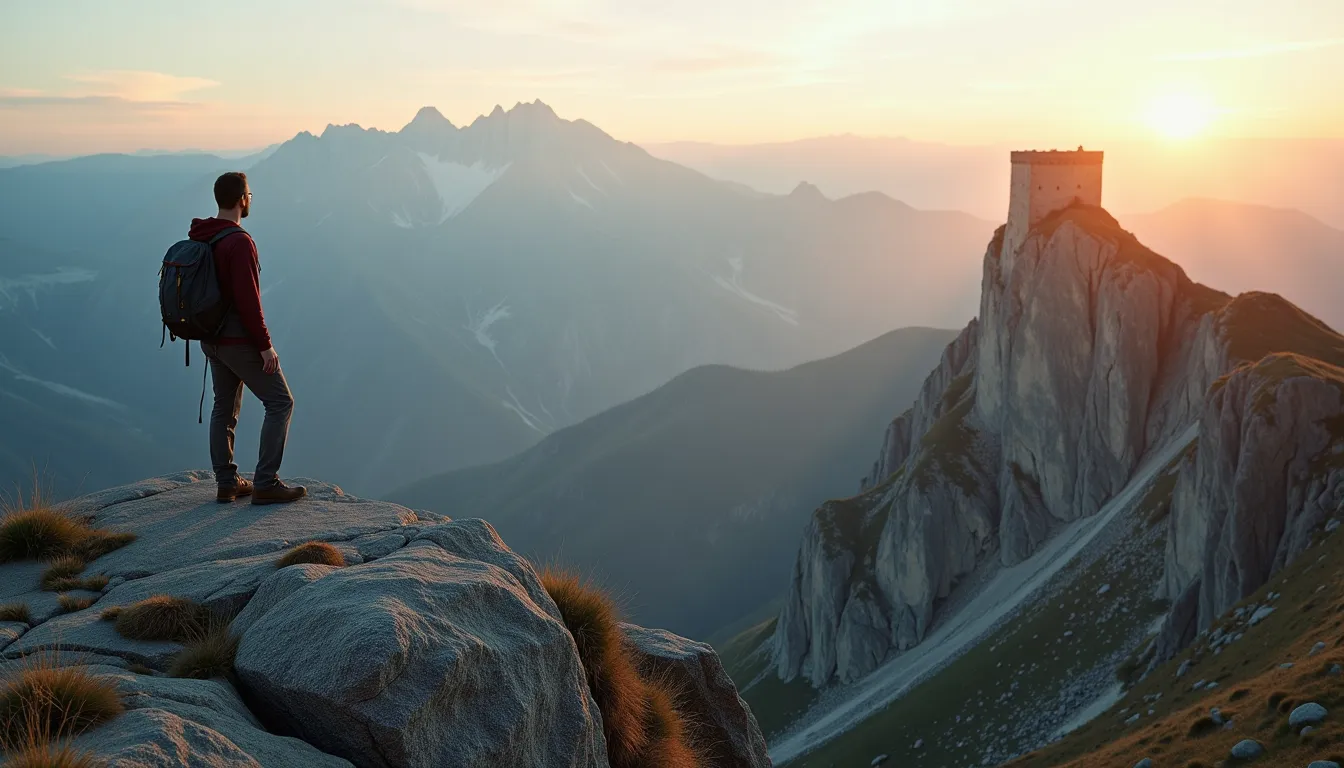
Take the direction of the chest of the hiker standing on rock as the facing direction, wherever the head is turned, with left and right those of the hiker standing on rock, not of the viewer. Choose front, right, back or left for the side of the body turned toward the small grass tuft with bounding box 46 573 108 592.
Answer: back

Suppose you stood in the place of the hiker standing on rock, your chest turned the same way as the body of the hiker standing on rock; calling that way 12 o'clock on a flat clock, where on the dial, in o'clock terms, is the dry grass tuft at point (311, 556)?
The dry grass tuft is roughly at 4 o'clock from the hiker standing on rock.

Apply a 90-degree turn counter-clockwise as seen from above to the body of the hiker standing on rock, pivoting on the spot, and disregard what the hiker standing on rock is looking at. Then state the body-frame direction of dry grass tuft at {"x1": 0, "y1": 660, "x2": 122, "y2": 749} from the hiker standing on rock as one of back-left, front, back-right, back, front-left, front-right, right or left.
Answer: back-left

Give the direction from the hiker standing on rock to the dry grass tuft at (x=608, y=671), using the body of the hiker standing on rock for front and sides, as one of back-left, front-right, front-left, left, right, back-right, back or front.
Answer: right

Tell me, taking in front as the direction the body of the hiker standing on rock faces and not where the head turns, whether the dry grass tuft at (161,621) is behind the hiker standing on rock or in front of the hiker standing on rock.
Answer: behind

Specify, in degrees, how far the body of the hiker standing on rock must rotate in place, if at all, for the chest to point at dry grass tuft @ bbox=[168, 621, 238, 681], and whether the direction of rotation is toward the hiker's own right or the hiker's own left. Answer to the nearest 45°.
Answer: approximately 135° to the hiker's own right

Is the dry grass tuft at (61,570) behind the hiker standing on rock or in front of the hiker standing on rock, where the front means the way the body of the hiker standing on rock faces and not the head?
behind

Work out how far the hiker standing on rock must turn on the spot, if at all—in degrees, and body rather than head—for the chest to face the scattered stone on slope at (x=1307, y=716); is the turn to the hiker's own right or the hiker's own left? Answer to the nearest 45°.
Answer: approximately 45° to the hiker's own right

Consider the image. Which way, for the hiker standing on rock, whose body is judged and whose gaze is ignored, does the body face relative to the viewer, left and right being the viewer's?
facing away from the viewer and to the right of the viewer

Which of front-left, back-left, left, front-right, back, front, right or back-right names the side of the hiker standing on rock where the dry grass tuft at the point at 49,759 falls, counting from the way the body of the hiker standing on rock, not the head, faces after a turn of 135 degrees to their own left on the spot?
left
